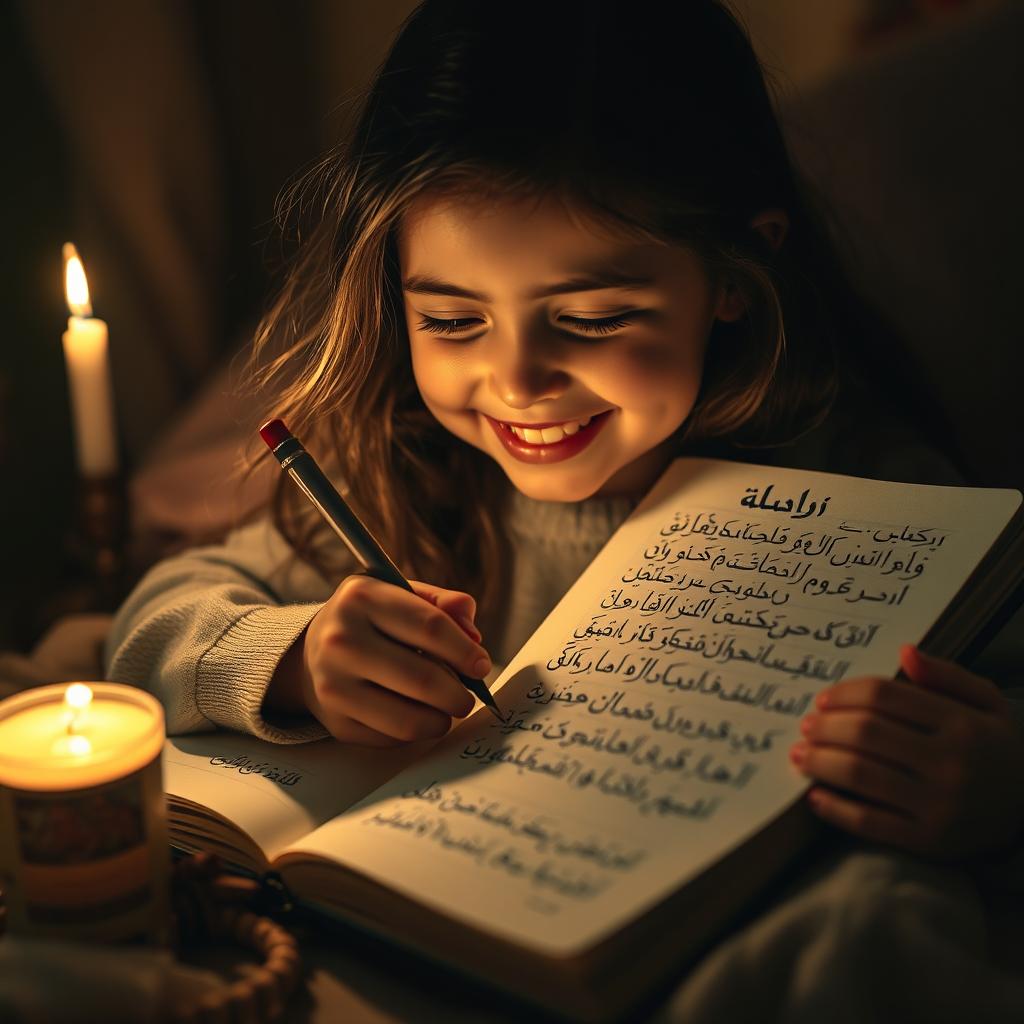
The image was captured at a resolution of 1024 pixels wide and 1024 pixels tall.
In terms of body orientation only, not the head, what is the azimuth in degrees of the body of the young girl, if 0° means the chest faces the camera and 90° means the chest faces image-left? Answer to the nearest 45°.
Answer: approximately 0°
